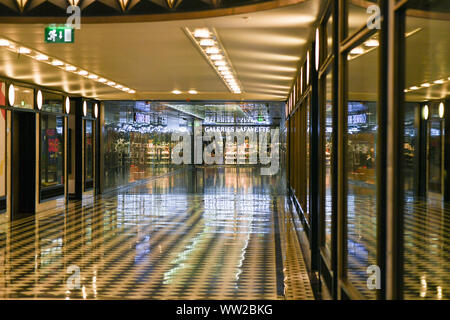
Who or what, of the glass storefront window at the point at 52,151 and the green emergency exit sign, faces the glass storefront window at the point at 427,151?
the glass storefront window at the point at 52,151

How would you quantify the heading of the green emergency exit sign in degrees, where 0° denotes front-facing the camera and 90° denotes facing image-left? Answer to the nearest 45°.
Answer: approximately 0°

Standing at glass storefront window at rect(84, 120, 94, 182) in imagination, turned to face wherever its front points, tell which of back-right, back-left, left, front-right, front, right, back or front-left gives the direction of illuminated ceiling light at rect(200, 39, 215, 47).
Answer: front-right

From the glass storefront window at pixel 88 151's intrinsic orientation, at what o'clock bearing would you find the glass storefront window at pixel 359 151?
the glass storefront window at pixel 359 151 is roughly at 1 o'clock from the glass storefront window at pixel 88 151.

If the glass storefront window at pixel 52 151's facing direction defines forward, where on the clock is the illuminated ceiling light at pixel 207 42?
The illuminated ceiling light is roughly at 1 o'clock from the glass storefront window.

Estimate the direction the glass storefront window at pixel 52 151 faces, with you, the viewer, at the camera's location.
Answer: facing the viewer and to the right of the viewer

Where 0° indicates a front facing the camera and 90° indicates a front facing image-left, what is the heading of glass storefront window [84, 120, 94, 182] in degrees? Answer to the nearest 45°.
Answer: approximately 315°
